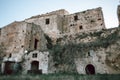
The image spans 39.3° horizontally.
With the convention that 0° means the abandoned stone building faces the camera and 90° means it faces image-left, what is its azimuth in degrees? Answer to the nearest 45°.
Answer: approximately 0°
